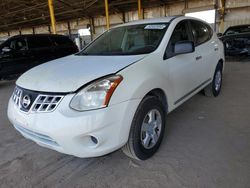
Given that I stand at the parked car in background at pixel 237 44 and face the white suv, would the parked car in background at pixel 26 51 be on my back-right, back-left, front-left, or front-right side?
front-right

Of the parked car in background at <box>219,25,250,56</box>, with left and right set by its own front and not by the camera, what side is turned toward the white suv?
front

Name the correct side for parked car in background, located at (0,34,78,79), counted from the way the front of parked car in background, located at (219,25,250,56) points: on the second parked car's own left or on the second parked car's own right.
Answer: on the second parked car's own right

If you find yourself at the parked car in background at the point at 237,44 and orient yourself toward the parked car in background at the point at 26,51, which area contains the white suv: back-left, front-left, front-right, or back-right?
front-left

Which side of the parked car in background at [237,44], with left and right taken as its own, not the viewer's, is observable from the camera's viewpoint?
front

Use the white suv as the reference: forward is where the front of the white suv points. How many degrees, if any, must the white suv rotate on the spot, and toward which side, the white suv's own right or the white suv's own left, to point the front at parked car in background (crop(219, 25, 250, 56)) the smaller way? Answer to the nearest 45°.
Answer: approximately 180°

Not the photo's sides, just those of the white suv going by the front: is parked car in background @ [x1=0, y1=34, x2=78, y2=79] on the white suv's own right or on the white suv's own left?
on the white suv's own right

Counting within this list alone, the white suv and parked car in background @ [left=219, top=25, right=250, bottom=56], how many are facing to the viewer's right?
0
